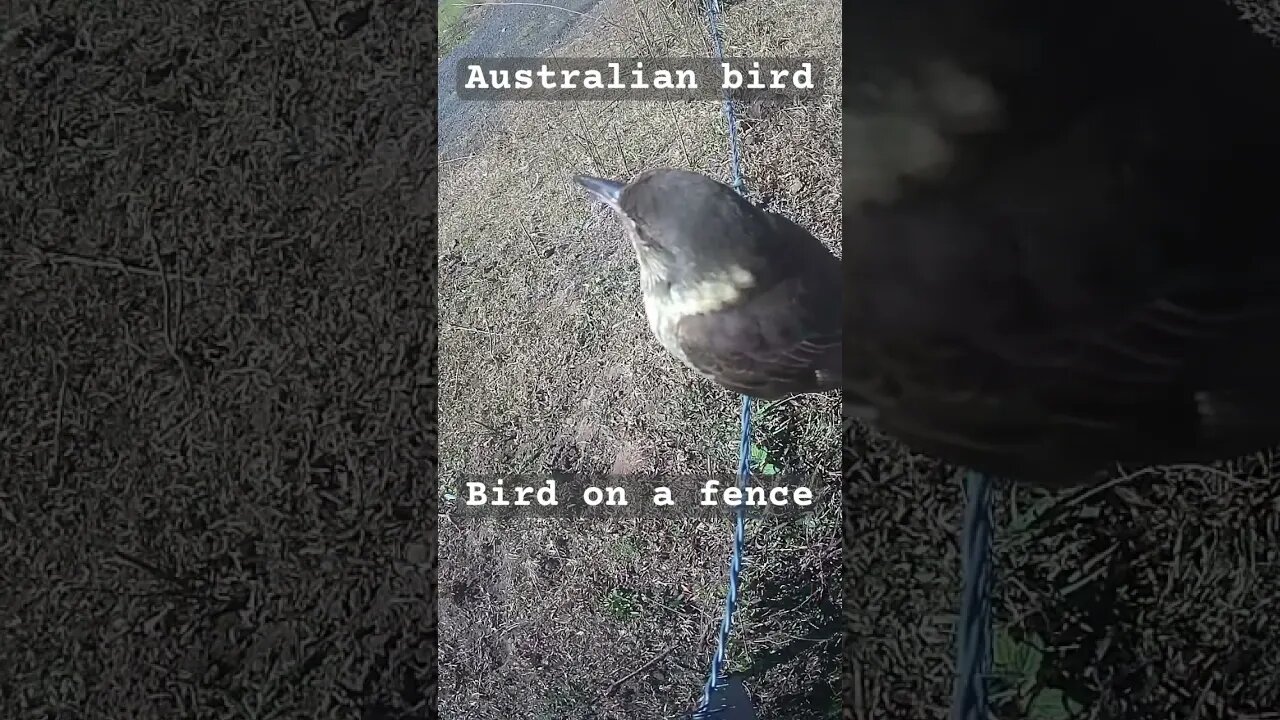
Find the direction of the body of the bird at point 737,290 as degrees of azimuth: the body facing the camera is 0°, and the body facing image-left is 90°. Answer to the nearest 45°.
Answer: approximately 90°
